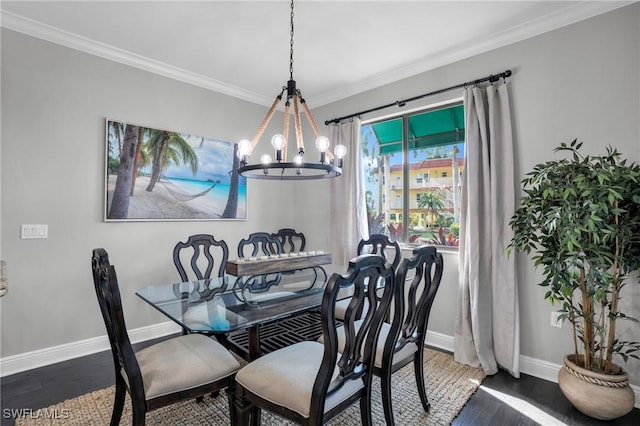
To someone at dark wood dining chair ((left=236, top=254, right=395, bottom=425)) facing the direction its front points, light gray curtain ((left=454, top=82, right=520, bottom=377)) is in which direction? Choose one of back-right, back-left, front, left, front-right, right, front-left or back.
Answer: right

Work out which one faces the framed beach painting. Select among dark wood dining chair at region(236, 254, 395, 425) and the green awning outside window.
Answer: the dark wood dining chair

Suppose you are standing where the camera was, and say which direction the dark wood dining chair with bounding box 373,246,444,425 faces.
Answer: facing away from the viewer and to the left of the viewer

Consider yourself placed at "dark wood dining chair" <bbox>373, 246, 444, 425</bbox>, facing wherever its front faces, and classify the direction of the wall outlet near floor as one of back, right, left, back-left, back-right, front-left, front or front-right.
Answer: right

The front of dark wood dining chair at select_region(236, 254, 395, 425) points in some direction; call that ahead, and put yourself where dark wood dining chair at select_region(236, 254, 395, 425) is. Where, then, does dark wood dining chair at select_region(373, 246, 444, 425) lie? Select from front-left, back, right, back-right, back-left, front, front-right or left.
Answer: right

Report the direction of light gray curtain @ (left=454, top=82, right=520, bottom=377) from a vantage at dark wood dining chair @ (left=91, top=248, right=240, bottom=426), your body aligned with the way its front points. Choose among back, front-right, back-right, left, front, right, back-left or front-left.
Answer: front-right

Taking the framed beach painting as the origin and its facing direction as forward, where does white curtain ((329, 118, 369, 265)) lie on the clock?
The white curtain is roughly at 11 o'clock from the framed beach painting.

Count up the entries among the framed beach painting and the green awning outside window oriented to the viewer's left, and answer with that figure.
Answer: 0

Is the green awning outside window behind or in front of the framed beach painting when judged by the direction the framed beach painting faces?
in front

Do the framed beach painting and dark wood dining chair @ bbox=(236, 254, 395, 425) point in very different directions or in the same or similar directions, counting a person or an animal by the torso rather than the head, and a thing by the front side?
very different directions

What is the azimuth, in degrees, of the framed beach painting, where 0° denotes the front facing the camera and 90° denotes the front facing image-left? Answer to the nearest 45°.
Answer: approximately 315°
